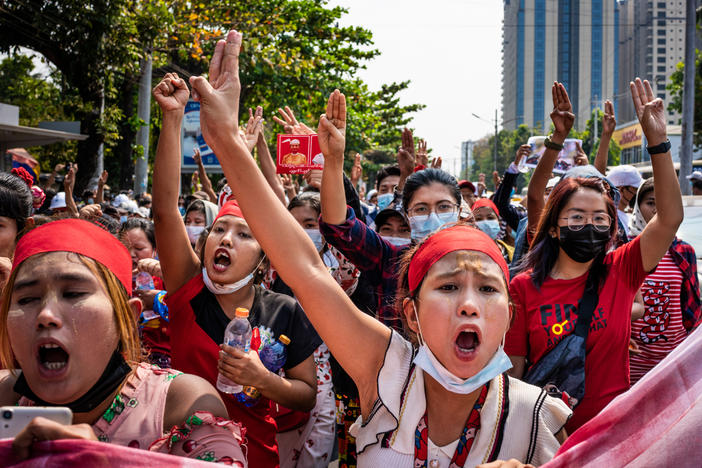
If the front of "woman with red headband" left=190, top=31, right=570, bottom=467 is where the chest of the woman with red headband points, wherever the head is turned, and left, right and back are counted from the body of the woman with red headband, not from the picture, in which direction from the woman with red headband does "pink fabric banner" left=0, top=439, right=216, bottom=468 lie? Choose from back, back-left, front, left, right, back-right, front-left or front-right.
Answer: front-right

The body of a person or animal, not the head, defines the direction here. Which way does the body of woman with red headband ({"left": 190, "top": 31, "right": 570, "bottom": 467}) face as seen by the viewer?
toward the camera

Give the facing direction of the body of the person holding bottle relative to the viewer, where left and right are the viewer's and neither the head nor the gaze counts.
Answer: facing the viewer

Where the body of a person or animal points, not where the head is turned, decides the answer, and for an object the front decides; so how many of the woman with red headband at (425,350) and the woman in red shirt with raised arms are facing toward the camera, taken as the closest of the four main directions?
2

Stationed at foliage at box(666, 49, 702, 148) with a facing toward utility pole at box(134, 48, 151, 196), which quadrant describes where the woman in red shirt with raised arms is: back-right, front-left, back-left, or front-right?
front-left

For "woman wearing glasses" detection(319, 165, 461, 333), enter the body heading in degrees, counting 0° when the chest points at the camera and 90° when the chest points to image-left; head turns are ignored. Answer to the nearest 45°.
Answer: approximately 0°

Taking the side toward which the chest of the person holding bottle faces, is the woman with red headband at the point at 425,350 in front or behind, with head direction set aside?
in front

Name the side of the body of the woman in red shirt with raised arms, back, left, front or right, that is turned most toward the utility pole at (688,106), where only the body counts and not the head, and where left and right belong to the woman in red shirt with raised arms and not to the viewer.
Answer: back

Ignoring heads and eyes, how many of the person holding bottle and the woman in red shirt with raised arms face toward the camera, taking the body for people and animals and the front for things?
2

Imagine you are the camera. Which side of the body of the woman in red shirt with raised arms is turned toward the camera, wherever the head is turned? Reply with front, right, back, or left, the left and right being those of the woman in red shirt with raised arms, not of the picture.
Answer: front

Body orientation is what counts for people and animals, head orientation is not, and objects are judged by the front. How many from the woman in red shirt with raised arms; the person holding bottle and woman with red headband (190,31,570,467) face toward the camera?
3

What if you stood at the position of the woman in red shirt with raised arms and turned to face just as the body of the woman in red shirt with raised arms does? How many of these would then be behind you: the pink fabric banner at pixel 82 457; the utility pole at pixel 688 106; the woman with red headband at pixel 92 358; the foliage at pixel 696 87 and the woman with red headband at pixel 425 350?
2

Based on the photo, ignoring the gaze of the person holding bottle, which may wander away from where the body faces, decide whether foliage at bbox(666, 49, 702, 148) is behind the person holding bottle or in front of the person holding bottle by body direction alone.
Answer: behind

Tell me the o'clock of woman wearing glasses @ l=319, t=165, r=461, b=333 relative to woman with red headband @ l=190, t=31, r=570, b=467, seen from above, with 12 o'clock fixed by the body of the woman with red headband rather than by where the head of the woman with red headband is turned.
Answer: The woman wearing glasses is roughly at 6 o'clock from the woman with red headband.
